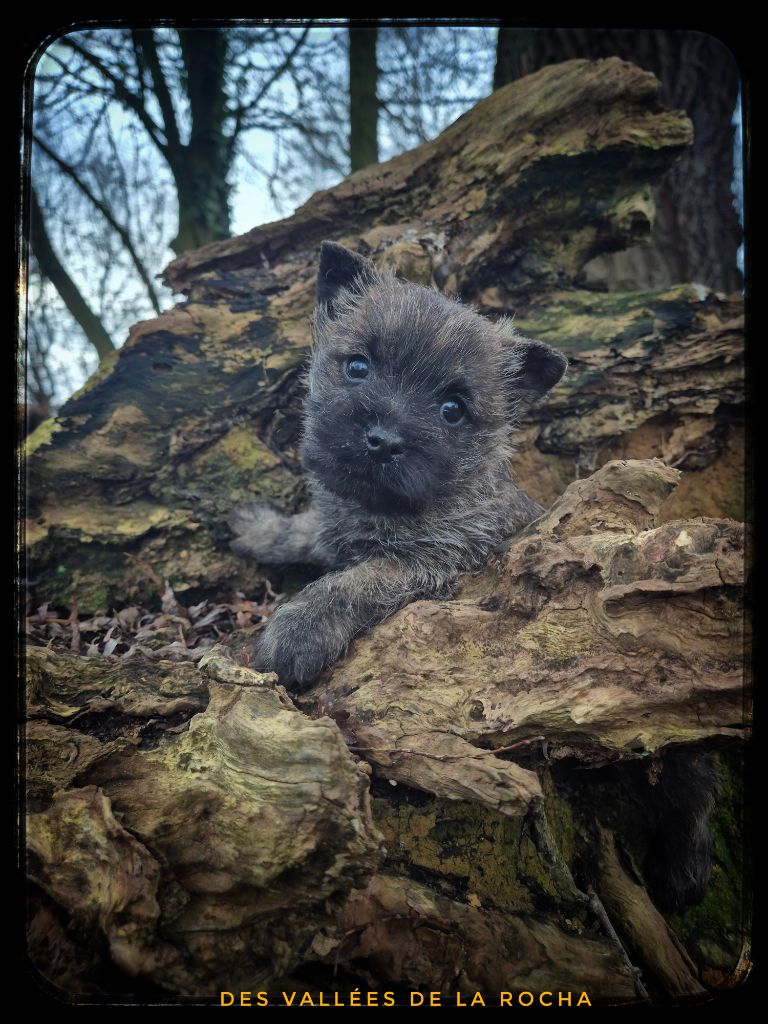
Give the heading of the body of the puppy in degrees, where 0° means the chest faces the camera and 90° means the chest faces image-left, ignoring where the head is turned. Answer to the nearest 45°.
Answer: approximately 45°
